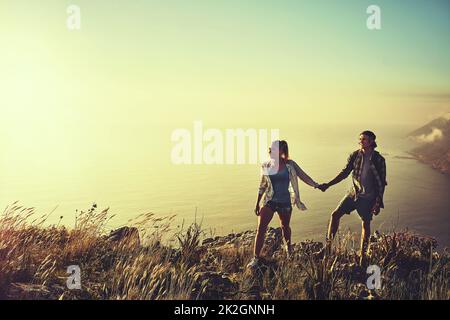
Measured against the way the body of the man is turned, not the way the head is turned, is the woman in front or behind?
in front

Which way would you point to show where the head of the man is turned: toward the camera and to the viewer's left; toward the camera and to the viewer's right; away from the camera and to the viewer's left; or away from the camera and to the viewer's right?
toward the camera and to the viewer's left

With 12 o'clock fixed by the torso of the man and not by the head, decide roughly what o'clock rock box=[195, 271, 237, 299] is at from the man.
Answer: The rock is roughly at 12 o'clock from the man.

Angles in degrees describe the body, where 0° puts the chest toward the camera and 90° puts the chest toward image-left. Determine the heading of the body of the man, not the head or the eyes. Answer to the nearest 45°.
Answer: approximately 45°
